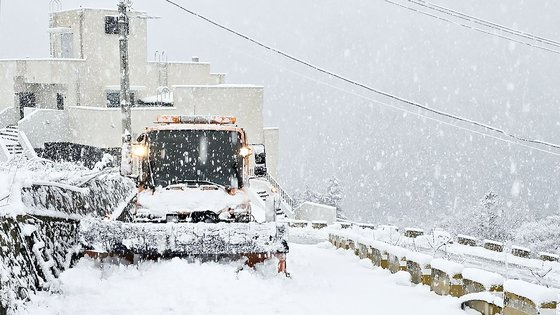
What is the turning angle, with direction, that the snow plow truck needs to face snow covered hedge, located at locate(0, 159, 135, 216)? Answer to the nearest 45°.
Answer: approximately 90° to its right

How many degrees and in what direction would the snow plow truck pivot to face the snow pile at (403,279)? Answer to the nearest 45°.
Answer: approximately 90° to its left

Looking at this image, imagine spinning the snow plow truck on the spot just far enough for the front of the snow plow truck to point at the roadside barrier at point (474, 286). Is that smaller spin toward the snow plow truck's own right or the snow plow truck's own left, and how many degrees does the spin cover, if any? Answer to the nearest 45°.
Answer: approximately 45° to the snow plow truck's own left

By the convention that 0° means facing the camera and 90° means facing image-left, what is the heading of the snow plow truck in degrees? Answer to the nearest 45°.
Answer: approximately 0°

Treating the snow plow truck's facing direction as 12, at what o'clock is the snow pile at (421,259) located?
The snow pile is roughly at 9 o'clock from the snow plow truck.

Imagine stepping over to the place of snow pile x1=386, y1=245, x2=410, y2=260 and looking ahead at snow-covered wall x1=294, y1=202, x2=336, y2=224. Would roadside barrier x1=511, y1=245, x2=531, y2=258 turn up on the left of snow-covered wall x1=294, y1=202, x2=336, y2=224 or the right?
right

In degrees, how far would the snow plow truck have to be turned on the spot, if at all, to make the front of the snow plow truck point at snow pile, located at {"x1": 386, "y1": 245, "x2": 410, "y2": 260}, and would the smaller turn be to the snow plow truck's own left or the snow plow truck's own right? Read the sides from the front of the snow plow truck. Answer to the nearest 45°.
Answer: approximately 90° to the snow plow truck's own left

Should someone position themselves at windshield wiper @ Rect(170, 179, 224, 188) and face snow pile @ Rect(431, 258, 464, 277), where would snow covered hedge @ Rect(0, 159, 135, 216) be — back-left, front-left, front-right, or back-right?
back-right

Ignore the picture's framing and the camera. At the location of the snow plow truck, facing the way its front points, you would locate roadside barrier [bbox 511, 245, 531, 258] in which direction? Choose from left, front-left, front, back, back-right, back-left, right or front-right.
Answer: back-left

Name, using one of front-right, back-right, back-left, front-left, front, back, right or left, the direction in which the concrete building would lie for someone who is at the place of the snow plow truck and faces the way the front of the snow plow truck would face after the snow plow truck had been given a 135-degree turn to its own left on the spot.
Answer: front-left
